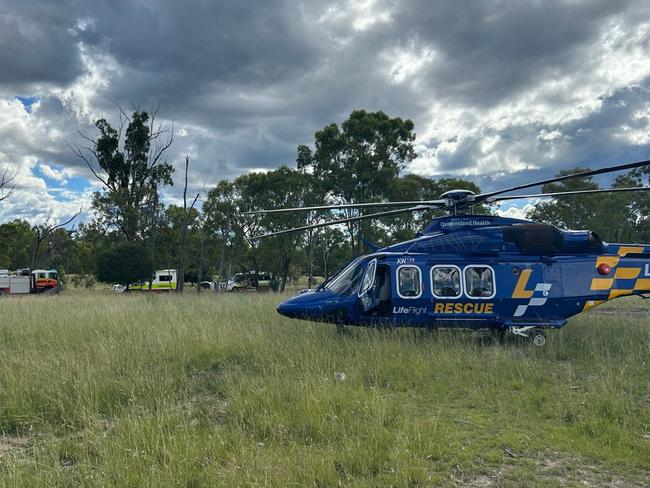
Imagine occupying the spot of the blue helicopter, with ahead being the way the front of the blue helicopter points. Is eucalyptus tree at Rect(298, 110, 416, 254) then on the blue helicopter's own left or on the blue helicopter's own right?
on the blue helicopter's own right

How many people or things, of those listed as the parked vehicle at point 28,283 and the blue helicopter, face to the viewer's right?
1

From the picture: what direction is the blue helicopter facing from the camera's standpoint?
to the viewer's left

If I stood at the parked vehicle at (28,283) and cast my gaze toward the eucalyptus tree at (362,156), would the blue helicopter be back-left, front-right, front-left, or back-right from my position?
front-right

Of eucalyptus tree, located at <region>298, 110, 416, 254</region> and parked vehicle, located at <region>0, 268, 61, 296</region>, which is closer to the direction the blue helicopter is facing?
the parked vehicle

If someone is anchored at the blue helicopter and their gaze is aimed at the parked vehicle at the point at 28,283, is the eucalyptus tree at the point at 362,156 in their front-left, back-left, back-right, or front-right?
front-right

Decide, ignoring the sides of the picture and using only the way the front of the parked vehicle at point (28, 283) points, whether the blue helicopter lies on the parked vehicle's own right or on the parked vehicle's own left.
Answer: on the parked vehicle's own right

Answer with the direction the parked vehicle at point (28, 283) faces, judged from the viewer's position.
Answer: facing to the right of the viewer
